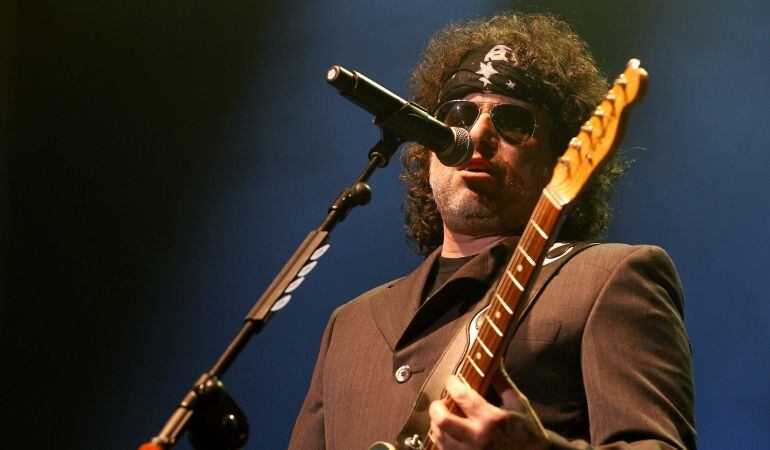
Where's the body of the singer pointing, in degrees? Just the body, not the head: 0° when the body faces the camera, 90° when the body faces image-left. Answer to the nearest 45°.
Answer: approximately 45°
